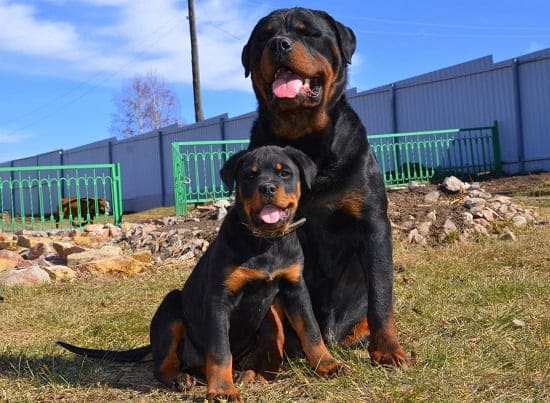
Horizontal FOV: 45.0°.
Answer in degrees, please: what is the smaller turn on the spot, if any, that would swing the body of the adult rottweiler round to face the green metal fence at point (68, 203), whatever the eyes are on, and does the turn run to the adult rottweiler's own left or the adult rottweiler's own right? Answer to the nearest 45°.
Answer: approximately 135° to the adult rottweiler's own right

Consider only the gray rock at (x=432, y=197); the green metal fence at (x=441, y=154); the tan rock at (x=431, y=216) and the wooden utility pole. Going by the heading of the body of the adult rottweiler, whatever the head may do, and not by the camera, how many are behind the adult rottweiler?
4

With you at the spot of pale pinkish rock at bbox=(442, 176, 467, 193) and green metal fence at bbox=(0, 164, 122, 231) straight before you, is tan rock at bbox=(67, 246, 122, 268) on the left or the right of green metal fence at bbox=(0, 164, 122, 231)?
left

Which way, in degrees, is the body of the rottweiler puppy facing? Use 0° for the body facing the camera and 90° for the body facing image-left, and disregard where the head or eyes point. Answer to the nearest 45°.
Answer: approximately 315°

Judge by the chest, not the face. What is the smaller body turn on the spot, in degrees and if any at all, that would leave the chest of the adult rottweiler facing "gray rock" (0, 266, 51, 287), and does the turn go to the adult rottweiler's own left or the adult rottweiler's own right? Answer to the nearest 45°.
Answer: approximately 135° to the adult rottweiler's own right

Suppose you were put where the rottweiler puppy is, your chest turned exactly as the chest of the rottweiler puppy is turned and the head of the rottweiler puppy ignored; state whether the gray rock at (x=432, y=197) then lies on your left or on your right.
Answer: on your left

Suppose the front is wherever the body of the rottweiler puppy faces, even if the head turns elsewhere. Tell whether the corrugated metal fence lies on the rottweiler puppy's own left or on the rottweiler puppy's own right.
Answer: on the rottweiler puppy's own left

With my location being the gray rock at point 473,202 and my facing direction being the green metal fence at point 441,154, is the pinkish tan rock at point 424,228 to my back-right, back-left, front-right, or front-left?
back-left

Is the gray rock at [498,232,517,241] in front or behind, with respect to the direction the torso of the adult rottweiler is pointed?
behind

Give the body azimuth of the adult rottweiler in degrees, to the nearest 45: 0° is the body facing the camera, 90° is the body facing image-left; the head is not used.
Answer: approximately 0°

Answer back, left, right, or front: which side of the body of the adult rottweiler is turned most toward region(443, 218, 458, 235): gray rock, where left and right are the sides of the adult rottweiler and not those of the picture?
back

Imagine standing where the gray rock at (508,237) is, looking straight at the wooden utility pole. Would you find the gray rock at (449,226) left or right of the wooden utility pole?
left

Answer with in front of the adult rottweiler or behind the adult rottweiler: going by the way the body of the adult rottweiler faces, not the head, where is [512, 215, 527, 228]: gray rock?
behind

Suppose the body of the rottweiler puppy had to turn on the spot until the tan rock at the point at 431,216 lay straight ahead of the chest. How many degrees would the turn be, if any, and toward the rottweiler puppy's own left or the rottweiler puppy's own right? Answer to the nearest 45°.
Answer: approximately 90° to the rottweiler puppy's own left
